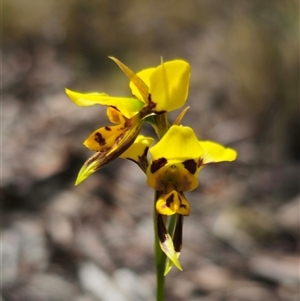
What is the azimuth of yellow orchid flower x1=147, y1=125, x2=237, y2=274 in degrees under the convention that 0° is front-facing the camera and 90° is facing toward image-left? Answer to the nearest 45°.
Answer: approximately 0°

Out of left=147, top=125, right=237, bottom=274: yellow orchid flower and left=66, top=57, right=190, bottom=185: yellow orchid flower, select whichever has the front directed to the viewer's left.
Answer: left=66, top=57, right=190, bottom=185: yellow orchid flower

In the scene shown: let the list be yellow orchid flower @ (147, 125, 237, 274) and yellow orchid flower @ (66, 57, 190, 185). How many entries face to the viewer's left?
1

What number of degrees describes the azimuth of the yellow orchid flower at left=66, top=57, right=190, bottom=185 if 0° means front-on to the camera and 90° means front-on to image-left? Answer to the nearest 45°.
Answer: approximately 90°

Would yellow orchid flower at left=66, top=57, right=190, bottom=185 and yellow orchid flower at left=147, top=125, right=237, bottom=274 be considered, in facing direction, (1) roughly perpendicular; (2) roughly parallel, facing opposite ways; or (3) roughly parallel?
roughly perpendicular
